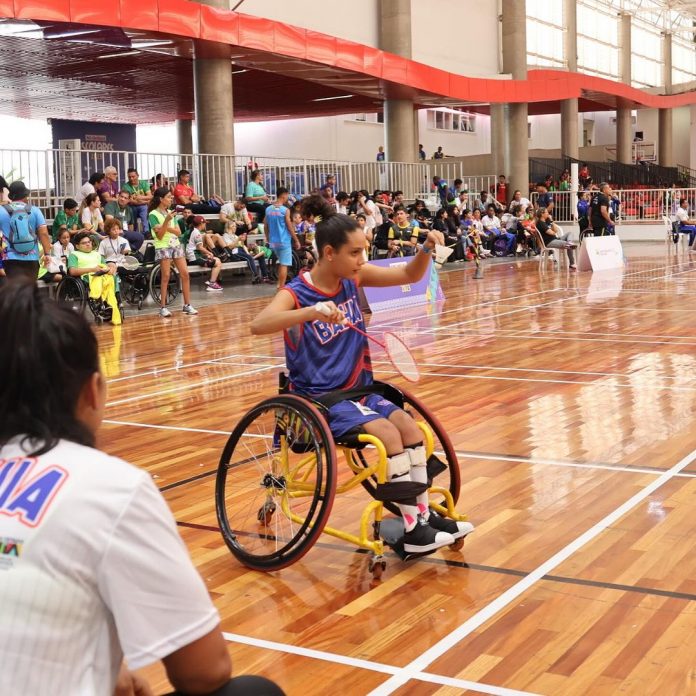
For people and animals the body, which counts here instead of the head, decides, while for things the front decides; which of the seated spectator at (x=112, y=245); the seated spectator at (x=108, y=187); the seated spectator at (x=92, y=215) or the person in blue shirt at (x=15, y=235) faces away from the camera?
the person in blue shirt

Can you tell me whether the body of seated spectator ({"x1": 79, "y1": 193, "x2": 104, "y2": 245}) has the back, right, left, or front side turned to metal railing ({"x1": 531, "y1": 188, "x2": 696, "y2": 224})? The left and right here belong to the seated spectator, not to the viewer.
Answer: left

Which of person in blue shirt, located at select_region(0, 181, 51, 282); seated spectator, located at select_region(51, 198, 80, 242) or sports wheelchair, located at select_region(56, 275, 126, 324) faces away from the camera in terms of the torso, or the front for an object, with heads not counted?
the person in blue shirt

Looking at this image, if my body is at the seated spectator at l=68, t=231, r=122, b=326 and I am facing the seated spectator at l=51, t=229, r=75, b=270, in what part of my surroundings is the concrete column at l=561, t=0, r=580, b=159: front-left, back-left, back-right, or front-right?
front-right

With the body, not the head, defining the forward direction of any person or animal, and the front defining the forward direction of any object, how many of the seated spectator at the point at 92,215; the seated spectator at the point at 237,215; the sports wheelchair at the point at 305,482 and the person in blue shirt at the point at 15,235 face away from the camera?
1

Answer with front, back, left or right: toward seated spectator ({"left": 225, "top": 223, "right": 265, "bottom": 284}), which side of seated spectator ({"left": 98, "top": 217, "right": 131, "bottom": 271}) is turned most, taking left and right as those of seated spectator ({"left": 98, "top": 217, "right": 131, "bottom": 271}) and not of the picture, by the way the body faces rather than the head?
left

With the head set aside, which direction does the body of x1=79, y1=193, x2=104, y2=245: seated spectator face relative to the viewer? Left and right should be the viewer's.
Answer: facing the viewer and to the right of the viewer

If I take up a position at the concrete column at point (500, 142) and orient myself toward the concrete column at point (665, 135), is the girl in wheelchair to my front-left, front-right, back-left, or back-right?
back-right

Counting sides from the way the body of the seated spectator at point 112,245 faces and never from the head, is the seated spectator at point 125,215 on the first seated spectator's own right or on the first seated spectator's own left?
on the first seated spectator's own left

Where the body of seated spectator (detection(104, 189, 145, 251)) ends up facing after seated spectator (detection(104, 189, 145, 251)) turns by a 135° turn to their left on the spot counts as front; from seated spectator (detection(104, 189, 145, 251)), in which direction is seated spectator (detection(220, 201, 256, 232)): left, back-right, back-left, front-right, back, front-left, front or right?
front-right

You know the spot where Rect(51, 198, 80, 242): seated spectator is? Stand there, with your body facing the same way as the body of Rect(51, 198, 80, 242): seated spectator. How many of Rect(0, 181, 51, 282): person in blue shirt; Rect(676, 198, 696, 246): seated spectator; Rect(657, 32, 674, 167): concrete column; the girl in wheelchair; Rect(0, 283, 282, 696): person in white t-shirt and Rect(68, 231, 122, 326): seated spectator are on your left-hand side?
2

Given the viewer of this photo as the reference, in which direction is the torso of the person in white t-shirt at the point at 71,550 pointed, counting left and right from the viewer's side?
facing away from the viewer and to the right of the viewer

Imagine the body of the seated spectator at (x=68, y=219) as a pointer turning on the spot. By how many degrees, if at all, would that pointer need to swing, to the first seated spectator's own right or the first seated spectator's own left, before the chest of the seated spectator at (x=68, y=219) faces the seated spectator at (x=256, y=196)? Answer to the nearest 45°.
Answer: approximately 90° to the first seated spectator's own left
